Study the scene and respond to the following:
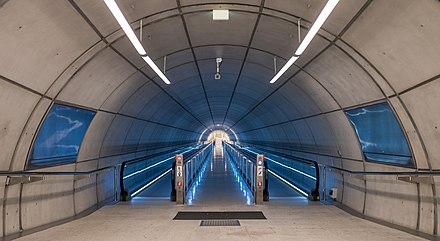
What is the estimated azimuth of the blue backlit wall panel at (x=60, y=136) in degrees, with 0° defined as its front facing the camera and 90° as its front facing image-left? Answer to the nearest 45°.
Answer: approximately 315°

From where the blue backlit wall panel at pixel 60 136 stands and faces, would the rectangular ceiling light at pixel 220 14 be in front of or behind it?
in front

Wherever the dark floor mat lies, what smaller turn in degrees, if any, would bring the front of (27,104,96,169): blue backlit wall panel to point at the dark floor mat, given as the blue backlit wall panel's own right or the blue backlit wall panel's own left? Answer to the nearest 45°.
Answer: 0° — it already faces it

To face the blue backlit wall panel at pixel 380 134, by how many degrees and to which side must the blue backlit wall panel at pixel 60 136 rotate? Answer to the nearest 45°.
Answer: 0° — it already faces it

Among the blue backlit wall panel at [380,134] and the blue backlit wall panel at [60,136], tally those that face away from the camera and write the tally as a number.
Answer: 0

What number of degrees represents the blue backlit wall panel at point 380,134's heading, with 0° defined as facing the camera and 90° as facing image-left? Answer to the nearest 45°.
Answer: approximately 45°
